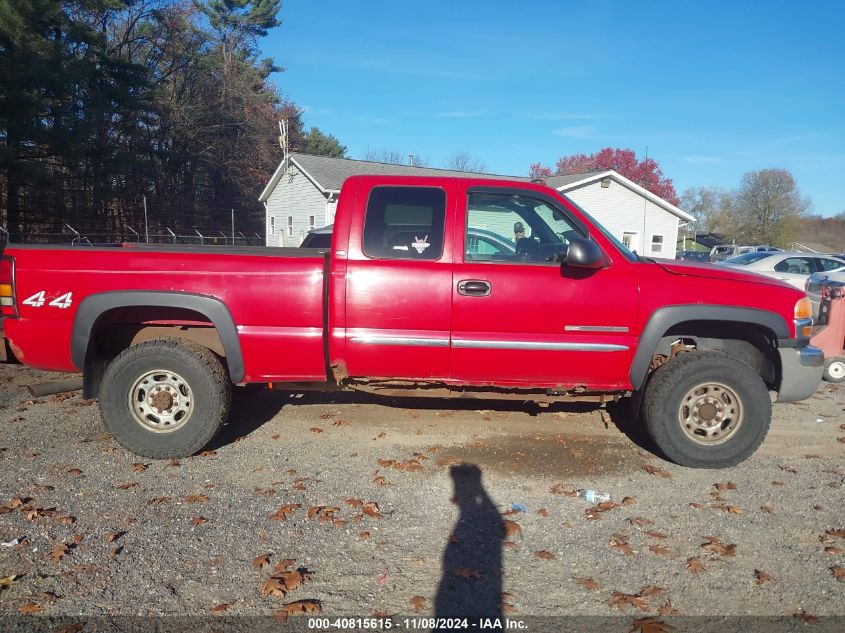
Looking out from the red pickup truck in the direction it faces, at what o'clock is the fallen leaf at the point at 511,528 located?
The fallen leaf is roughly at 2 o'clock from the red pickup truck.

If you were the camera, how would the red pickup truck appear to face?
facing to the right of the viewer

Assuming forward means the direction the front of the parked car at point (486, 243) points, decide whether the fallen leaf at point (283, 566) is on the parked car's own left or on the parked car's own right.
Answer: on the parked car's own right
